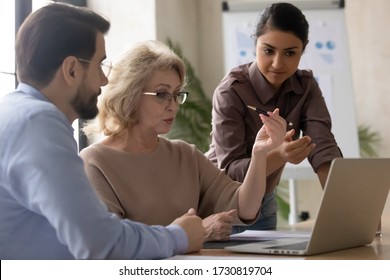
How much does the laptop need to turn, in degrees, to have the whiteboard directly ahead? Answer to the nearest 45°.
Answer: approximately 45° to its right

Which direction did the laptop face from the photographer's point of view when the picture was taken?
facing away from the viewer and to the left of the viewer

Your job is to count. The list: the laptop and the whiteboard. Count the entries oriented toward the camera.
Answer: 1

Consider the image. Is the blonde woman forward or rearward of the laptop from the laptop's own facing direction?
forward

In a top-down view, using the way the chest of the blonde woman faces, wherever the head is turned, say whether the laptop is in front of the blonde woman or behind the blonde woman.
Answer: in front

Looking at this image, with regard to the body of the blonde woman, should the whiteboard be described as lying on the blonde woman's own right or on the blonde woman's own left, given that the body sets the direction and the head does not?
on the blonde woman's own left

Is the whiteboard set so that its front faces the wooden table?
yes

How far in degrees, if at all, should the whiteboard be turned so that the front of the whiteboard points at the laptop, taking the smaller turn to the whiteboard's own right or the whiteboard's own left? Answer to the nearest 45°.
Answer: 0° — it already faces it

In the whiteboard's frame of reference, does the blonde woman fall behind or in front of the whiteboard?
in front

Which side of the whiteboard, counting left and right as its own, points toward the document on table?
front

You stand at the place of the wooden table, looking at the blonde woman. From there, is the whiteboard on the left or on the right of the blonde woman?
right

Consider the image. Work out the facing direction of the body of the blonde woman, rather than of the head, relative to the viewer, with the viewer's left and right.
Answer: facing the viewer and to the right of the viewer
